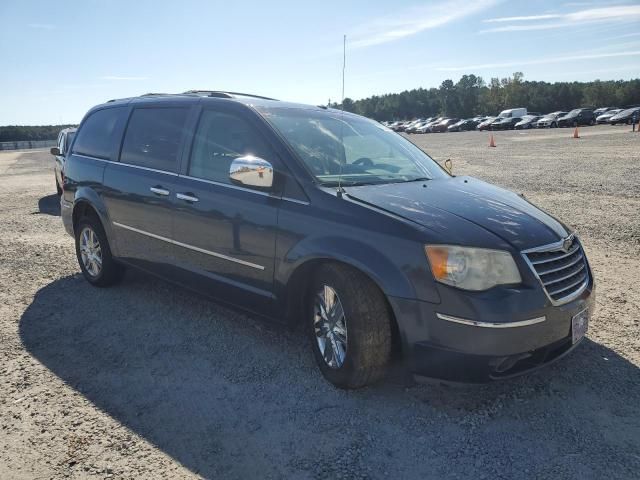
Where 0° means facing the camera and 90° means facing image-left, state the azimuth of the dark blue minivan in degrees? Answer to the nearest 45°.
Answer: approximately 315°
